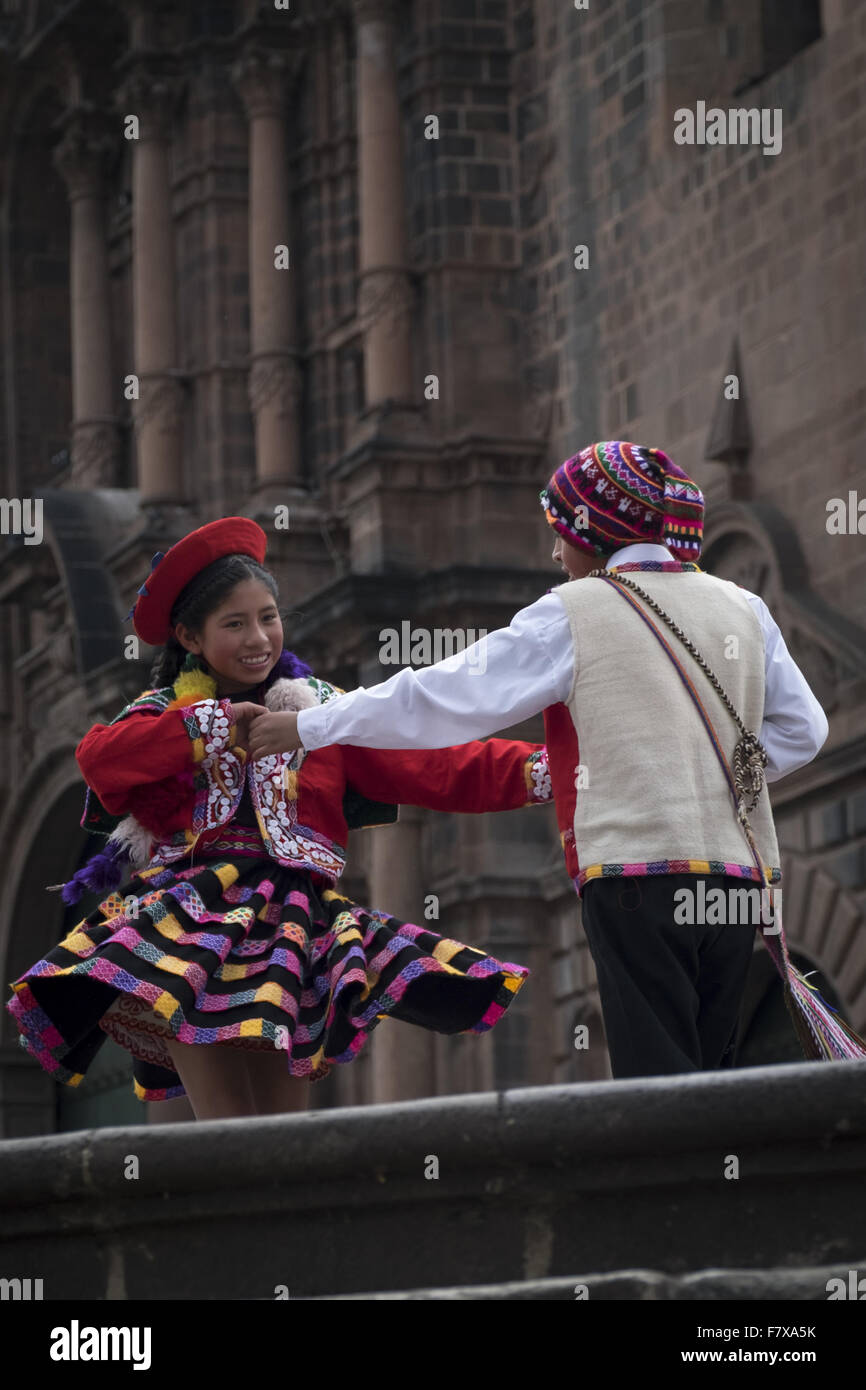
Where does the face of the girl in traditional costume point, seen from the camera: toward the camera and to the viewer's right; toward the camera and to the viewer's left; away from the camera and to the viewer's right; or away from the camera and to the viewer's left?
toward the camera and to the viewer's right

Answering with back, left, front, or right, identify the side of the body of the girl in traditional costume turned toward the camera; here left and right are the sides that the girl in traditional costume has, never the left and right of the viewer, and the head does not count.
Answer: front
